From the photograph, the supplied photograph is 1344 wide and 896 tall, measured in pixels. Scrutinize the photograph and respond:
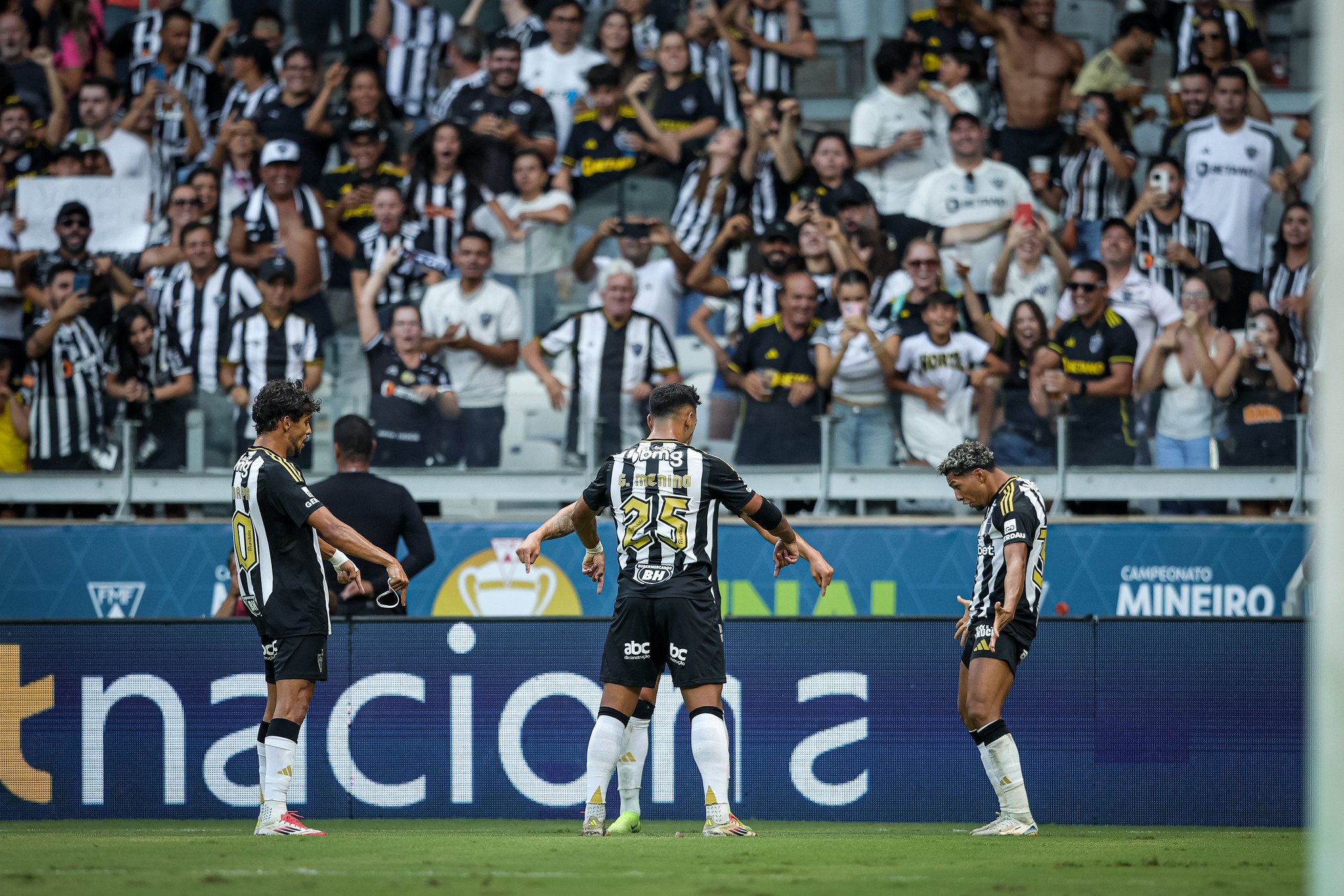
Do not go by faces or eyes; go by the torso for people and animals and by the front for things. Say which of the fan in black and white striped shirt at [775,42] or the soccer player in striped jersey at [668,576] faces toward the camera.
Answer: the fan in black and white striped shirt

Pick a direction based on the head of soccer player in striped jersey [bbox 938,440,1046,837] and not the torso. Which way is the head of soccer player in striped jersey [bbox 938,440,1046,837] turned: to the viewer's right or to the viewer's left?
to the viewer's left

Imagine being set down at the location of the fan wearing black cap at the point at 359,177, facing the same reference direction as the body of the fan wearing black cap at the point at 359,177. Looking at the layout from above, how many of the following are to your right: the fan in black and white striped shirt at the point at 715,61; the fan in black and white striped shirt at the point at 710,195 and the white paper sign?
1

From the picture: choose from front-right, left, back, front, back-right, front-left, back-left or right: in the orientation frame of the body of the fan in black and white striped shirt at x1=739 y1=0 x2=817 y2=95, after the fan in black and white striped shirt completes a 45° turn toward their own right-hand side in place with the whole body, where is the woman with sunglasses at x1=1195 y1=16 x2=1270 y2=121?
back-left

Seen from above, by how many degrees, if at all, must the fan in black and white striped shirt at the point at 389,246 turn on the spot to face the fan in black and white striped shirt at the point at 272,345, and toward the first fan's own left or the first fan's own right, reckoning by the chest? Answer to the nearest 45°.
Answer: approximately 45° to the first fan's own right

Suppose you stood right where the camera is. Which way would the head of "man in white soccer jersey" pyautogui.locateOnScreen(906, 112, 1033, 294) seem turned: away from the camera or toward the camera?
toward the camera

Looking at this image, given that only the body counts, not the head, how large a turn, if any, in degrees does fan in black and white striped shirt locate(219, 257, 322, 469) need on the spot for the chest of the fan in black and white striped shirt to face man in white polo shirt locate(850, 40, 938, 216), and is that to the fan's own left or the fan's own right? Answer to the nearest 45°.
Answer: approximately 90° to the fan's own left

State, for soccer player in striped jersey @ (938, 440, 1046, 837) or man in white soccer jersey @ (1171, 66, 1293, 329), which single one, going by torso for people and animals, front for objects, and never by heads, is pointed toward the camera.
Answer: the man in white soccer jersey

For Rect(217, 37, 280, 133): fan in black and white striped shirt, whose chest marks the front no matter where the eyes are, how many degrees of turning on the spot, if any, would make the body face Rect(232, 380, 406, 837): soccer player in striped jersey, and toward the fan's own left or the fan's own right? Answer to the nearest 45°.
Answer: approximately 45° to the fan's own left

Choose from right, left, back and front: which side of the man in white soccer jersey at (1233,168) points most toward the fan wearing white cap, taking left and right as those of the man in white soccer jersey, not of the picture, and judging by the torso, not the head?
right

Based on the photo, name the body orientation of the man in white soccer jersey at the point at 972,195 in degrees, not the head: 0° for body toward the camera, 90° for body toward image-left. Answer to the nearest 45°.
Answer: approximately 0°

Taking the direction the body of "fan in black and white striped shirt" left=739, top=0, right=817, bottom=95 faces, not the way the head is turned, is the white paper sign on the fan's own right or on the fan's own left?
on the fan's own right

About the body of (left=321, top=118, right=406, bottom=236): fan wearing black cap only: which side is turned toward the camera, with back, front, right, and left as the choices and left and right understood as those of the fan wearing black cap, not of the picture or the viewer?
front

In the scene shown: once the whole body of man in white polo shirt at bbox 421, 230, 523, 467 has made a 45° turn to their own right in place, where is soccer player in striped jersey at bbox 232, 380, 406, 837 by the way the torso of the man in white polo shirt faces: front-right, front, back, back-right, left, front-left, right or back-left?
front-left

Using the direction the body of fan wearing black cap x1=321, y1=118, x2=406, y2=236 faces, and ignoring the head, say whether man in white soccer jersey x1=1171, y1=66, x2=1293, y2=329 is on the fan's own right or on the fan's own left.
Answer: on the fan's own left

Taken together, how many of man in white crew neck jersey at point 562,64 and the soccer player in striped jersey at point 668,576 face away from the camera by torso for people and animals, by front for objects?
1

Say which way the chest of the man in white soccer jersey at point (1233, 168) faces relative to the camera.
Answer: toward the camera
